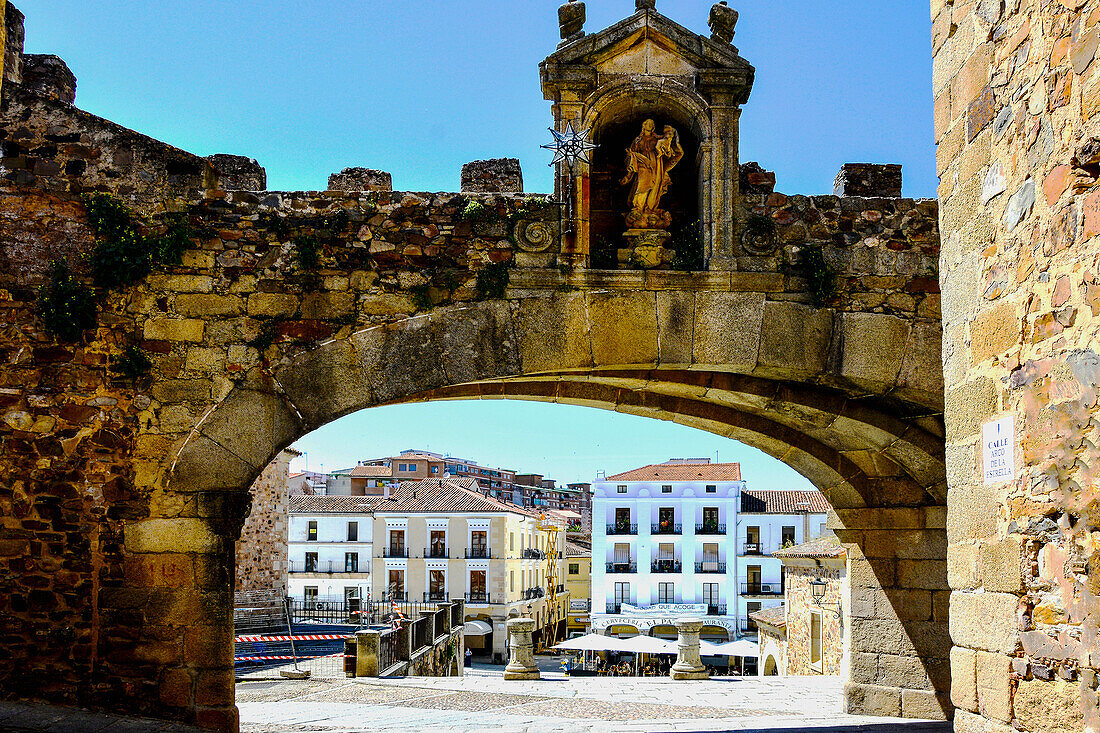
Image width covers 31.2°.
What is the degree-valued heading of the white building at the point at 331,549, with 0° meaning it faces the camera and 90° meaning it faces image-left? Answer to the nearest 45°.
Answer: approximately 0°

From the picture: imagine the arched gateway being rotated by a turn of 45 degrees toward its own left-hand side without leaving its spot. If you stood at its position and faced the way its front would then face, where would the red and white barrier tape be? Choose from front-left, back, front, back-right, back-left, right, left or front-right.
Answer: back-left

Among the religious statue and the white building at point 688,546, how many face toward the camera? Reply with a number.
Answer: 2

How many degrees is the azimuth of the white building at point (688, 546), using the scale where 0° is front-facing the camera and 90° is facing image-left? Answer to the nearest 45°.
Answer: approximately 0°

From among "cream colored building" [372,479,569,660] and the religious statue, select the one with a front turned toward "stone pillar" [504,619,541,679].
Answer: the cream colored building

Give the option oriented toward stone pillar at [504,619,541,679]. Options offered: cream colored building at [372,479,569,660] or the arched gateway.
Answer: the cream colored building

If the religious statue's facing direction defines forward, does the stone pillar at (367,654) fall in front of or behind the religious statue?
behind

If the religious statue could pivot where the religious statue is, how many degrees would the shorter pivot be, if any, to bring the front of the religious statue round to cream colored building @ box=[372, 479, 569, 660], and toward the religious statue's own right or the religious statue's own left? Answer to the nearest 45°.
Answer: approximately 180°

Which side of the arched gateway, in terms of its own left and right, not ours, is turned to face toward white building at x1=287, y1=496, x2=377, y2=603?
back

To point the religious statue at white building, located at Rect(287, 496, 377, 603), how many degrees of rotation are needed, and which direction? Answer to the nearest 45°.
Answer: approximately 180°

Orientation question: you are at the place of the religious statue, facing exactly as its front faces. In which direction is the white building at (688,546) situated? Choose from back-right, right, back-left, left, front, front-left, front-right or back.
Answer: back

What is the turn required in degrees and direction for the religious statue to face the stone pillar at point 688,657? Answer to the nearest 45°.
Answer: approximately 180°
